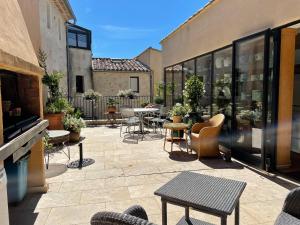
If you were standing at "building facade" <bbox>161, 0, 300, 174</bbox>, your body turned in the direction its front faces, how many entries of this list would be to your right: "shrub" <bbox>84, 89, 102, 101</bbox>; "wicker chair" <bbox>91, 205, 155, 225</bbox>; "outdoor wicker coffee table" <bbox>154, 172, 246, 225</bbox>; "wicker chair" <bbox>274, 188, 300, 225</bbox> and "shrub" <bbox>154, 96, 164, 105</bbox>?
2

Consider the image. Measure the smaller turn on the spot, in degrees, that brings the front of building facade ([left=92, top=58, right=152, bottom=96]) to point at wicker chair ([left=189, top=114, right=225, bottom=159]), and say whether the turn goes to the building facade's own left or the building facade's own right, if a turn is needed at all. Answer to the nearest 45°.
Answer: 0° — it already faces it

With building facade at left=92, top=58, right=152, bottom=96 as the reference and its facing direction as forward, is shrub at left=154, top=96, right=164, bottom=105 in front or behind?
in front

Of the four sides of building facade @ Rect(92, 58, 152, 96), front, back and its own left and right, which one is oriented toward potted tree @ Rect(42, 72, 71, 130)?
front

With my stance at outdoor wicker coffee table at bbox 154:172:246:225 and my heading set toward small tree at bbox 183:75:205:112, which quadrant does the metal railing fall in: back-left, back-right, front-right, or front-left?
front-left

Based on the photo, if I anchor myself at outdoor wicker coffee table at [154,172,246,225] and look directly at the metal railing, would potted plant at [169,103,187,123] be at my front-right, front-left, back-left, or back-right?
front-right

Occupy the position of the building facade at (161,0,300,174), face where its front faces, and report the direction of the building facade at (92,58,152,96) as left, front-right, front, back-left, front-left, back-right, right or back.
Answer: right

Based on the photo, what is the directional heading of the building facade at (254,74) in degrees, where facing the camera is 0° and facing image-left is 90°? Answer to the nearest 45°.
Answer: approximately 45°

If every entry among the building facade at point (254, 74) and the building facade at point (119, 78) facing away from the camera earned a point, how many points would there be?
0

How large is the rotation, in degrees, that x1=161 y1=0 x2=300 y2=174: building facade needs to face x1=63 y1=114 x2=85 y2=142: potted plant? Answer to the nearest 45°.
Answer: approximately 45° to its right

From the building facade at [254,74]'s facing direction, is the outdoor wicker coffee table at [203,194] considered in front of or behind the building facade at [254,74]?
in front

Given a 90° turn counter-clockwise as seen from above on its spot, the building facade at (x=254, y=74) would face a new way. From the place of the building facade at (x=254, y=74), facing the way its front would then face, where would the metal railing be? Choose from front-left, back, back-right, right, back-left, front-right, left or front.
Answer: back

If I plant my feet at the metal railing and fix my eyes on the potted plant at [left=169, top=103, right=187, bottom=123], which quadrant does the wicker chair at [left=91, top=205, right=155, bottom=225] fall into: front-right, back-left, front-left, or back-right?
front-right

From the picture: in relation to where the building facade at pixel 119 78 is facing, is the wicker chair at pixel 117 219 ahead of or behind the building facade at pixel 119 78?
ahead

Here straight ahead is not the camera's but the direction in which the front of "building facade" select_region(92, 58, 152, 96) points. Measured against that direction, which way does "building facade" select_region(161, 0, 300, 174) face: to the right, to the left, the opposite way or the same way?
to the right

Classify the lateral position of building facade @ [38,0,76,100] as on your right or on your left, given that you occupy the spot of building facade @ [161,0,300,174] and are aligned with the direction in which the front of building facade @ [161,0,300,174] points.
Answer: on your right

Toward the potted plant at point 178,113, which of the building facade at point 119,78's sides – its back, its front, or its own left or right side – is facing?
front

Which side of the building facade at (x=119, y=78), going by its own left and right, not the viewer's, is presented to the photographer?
front
